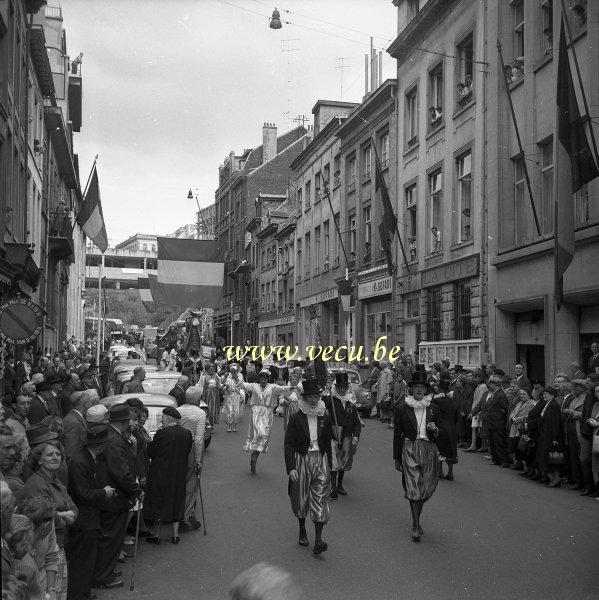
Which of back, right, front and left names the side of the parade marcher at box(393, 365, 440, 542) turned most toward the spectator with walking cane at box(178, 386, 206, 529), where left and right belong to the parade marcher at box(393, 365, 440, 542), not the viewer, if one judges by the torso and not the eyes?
right

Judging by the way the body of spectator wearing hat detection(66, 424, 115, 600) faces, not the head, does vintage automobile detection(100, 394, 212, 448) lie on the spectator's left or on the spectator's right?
on the spectator's left

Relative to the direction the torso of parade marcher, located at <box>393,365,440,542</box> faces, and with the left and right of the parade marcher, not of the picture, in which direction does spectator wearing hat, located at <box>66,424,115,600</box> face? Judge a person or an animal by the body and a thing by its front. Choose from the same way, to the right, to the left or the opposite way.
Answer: to the left

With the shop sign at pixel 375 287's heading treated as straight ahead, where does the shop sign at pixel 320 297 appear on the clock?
the shop sign at pixel 320 297 is roughly at 4 o'clock from the shop sign at pixel 375 287.

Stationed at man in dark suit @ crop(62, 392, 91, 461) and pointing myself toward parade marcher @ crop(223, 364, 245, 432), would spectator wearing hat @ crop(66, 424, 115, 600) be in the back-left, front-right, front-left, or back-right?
back-right

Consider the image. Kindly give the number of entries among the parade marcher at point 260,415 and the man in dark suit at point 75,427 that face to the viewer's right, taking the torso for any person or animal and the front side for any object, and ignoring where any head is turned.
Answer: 1

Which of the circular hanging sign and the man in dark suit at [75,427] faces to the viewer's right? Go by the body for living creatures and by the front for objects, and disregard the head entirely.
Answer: the man in dark suit

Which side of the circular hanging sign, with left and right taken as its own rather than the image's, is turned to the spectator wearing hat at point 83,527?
front

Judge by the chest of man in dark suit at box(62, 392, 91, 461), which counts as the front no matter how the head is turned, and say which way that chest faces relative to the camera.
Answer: to the viewer's right

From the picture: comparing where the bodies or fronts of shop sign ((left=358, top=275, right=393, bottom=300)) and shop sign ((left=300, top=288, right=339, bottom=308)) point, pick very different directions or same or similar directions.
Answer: same or similar directions

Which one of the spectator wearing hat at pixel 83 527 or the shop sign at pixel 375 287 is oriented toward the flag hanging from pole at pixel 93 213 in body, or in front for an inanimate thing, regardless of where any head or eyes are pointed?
the shop sign

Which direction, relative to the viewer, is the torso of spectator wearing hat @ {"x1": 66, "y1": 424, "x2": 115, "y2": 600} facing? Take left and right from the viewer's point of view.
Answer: facing to the right of the viewer

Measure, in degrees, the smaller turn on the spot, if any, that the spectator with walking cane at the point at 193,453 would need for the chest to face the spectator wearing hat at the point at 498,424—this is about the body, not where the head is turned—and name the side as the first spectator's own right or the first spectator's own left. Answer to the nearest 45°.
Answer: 0° — they already face them

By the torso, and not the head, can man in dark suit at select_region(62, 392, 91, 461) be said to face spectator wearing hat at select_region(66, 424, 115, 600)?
no

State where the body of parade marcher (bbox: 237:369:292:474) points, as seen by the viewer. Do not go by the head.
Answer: toward the camera

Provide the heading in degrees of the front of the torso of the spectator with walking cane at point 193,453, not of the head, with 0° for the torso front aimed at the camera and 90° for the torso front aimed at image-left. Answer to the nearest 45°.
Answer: approximately 225°

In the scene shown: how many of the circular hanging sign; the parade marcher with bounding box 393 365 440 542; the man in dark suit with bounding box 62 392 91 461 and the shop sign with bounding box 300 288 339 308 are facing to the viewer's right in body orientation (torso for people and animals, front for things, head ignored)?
1

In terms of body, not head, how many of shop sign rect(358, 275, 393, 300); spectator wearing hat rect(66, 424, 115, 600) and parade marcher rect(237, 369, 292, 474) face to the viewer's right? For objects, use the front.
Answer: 1
